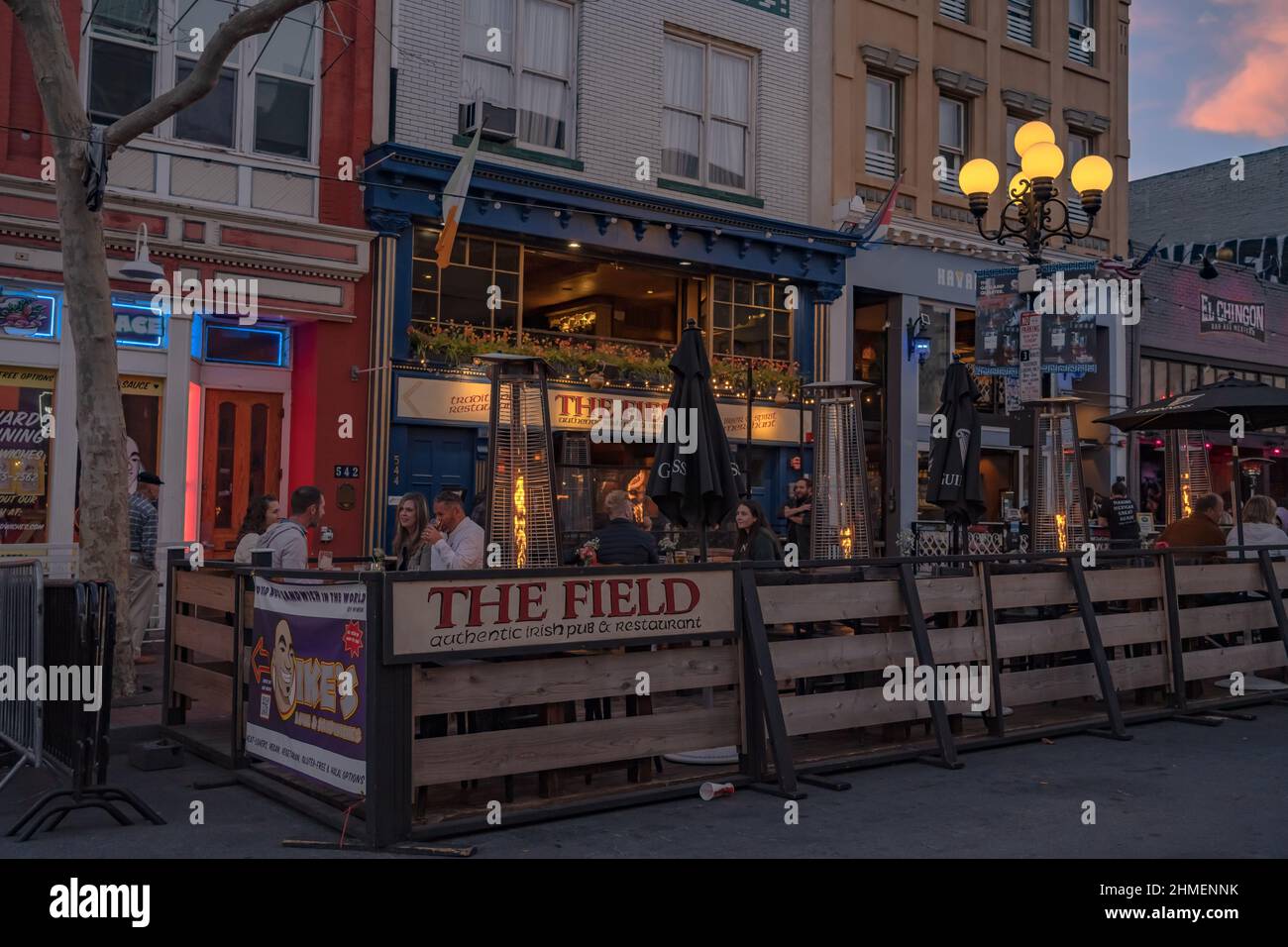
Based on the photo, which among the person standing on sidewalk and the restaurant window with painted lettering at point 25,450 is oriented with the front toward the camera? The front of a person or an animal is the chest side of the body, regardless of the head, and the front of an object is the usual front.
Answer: the restaurant window with painted lettering

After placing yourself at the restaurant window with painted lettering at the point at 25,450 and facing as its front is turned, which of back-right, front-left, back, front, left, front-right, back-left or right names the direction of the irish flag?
left

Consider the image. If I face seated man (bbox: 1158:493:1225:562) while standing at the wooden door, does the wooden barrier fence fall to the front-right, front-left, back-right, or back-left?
front-right

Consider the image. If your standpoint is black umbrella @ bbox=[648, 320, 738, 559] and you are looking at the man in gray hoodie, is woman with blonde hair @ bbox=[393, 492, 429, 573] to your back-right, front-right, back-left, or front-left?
front-right

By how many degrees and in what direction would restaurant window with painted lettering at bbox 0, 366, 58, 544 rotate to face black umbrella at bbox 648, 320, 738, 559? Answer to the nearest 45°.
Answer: approximately 45° to its left

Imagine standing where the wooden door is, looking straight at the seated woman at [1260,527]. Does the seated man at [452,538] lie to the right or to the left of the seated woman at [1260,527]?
right

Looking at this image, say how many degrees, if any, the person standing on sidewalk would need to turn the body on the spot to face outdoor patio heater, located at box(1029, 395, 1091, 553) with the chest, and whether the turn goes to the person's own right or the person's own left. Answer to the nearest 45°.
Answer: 0° — they already face it

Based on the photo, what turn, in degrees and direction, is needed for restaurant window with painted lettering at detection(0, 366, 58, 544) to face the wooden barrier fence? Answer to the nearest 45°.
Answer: approximately 45° to its left

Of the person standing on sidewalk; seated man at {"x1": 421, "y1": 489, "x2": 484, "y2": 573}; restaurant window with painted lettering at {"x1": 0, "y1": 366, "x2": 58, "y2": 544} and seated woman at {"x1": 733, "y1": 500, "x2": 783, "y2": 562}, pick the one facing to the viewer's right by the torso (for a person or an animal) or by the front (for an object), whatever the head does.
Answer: the person standing on sidewalk

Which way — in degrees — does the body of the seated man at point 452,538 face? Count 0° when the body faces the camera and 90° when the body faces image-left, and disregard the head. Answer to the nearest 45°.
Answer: approximately 45°

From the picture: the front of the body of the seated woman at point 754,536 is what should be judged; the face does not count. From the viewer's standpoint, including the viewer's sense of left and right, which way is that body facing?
facing the viewer and to the left of the viewer

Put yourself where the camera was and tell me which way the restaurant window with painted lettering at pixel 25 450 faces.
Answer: facing the viewer

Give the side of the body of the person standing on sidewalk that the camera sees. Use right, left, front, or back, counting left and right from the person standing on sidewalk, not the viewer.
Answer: right

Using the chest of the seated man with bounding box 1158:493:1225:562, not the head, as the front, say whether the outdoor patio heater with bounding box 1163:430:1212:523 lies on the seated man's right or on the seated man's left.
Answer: on the seated man's left

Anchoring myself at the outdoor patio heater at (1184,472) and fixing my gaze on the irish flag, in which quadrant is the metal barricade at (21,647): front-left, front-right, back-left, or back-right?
front-left

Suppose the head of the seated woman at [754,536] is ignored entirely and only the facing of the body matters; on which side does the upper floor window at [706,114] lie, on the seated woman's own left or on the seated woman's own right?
on the seated woman's own right
